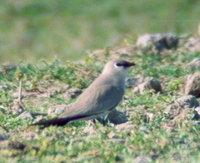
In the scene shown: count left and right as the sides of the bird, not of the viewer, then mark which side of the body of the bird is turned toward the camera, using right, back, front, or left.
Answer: right

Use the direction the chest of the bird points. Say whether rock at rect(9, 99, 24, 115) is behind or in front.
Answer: behind

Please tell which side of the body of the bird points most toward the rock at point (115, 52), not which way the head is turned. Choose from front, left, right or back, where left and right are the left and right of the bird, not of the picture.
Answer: left

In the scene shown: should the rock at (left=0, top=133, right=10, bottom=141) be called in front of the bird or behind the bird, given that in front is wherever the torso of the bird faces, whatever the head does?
behind
